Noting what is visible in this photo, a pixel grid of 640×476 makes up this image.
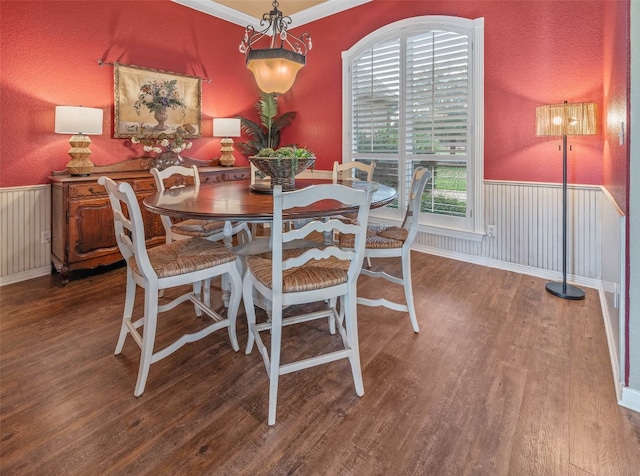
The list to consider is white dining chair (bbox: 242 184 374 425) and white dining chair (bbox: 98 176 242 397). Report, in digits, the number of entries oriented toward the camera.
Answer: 0

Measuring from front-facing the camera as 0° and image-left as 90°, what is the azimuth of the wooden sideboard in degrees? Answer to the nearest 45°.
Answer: approximately 315°

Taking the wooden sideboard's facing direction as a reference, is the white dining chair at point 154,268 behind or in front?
in front

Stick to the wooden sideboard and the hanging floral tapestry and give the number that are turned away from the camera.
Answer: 0

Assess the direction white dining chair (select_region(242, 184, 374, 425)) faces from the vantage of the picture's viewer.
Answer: facing away from the viewer and to the left of the viewer

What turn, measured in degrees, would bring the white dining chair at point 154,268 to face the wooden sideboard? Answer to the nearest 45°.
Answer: approximately 45° to its left

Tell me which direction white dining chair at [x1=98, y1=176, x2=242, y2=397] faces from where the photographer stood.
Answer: facing away from the viewer and to the right of the viewer

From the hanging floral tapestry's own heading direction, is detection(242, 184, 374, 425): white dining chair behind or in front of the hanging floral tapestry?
in front

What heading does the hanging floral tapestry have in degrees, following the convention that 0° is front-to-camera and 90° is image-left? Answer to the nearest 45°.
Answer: approximately 315°
